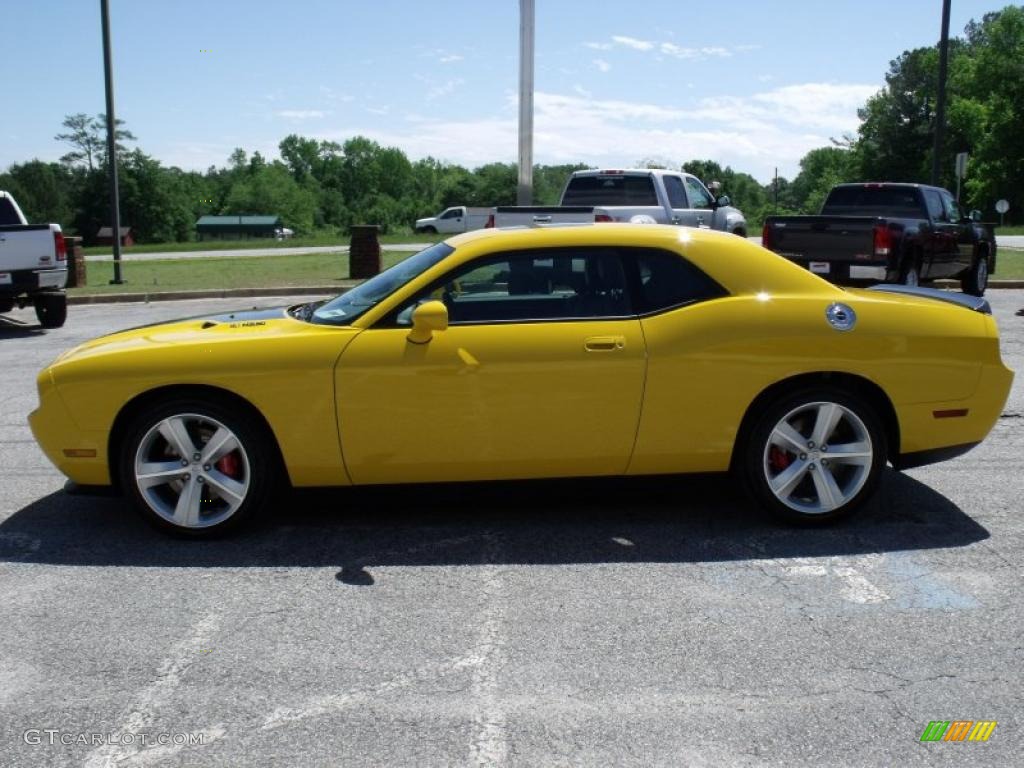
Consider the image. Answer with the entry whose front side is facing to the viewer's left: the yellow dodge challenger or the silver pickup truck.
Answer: the yellow dodge challenger

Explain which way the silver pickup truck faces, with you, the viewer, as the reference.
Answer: facing away from the viewer and to the right of the viewer

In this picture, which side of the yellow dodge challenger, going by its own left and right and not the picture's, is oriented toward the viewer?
left

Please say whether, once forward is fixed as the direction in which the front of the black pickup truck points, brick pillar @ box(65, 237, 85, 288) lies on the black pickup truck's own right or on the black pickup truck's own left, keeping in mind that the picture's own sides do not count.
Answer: on the black pickup truck's own left

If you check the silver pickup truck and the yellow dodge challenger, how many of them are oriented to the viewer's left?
1

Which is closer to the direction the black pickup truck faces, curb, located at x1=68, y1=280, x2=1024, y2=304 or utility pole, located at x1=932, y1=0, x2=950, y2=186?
the utility pole

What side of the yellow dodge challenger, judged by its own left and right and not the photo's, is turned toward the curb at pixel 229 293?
right

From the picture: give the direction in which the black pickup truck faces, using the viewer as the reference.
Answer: facing away from the viewer and to the right of the viewer

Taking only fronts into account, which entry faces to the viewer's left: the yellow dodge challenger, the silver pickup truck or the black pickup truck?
the yellow dodge challenger

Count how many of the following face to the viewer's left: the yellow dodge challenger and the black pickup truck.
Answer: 1
